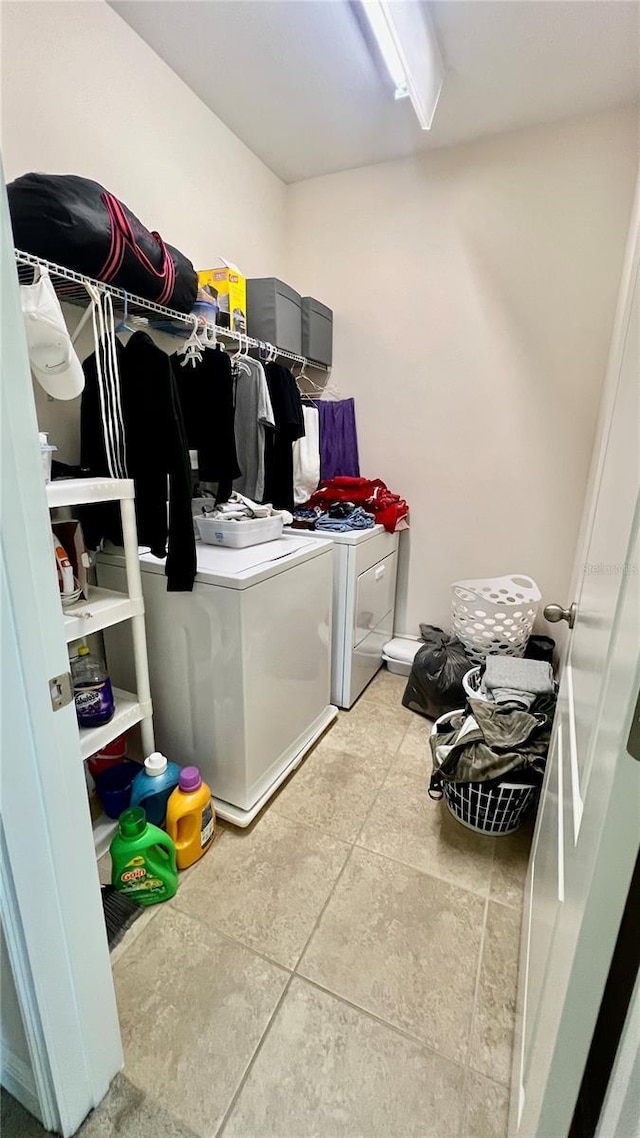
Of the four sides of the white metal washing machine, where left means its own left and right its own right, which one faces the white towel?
left

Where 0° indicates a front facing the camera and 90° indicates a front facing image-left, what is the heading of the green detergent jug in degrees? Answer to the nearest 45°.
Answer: approximately 0°

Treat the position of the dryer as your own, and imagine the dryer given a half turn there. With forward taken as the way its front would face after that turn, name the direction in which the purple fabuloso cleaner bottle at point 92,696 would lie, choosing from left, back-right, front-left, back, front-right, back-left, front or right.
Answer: left

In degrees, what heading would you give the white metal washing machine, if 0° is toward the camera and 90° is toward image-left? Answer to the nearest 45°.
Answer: approximately 315°

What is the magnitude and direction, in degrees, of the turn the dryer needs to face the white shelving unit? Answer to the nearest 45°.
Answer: approximately 90° to its right

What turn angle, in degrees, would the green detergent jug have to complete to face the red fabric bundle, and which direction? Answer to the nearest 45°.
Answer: approximately 135° to its left

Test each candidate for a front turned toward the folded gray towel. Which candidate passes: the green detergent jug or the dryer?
the dryer
